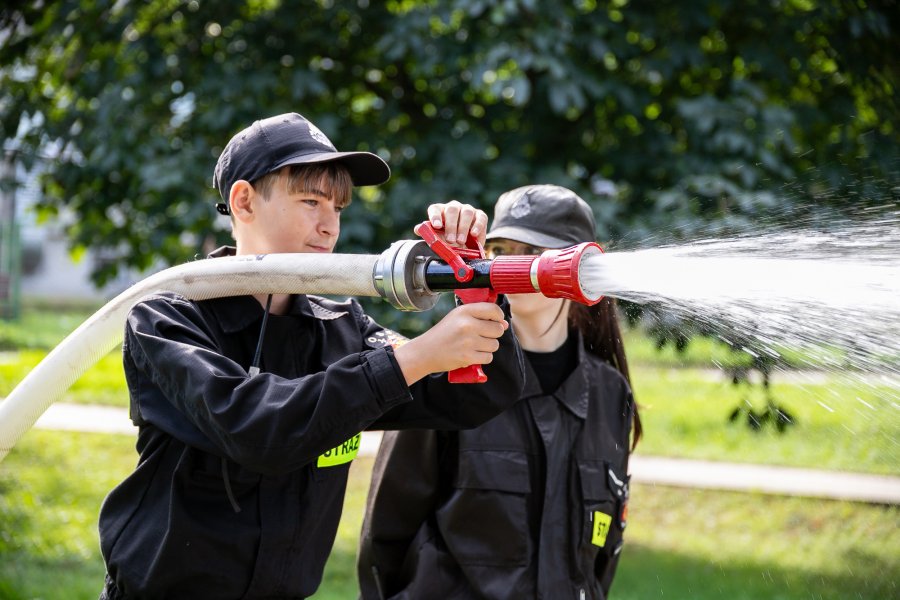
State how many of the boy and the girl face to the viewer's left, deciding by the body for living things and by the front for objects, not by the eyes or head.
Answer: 0

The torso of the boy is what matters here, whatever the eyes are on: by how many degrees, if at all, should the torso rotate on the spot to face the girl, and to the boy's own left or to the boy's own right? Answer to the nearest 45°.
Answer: approximately 90° to the boy's own left

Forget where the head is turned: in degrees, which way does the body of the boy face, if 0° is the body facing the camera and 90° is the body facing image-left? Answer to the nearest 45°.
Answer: approximately 315°

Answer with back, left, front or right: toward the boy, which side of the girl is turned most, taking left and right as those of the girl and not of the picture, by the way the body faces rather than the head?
right
